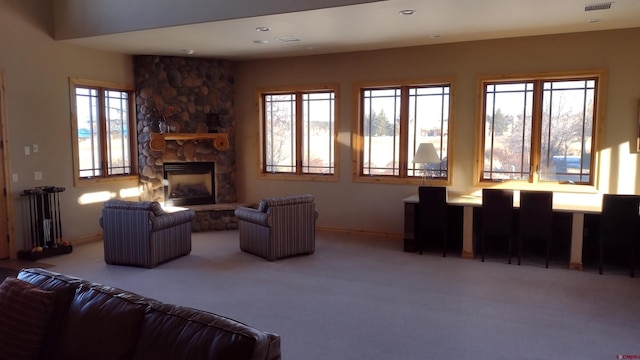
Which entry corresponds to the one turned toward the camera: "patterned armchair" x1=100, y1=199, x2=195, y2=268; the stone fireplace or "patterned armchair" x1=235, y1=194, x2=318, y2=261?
the stone fireplace

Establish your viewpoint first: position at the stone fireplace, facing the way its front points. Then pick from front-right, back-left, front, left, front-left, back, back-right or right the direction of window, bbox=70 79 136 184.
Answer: right

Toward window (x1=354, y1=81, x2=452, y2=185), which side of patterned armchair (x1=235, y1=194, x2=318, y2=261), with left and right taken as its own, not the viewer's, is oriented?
right

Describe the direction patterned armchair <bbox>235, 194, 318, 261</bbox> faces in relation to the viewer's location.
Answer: facing away from the viewer and to the left of the viewer

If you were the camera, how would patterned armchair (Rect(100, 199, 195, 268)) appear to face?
facing away from the viewer and to the right of the viewer

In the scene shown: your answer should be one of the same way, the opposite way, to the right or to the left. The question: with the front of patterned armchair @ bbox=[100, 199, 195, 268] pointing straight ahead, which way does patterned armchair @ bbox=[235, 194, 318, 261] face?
to the left

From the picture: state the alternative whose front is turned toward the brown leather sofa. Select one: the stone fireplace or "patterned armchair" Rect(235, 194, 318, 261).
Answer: the stone fireplace

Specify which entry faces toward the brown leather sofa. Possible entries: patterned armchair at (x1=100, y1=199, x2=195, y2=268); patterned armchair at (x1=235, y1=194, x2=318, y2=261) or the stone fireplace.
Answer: the stone fireplace

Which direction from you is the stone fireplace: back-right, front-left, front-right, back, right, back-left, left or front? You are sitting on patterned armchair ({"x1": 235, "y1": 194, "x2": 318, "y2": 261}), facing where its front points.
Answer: front

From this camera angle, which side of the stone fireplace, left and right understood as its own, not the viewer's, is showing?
front
